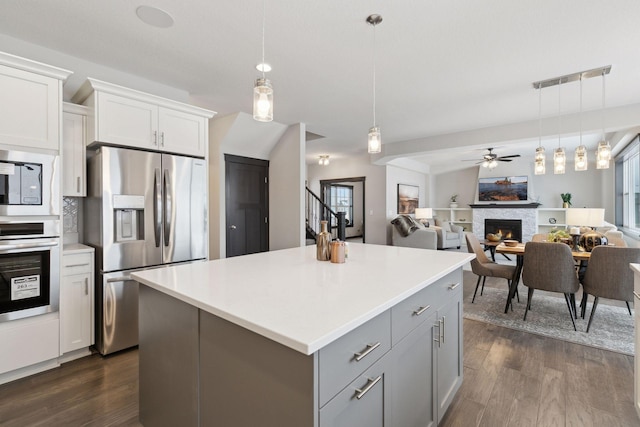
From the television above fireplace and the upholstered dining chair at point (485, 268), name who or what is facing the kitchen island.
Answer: the television above fireplace

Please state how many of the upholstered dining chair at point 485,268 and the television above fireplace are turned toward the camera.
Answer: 1

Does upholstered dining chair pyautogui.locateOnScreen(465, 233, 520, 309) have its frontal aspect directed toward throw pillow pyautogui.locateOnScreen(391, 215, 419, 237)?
no

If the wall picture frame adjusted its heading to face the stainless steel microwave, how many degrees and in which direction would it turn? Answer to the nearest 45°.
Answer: approximately 45° to its right

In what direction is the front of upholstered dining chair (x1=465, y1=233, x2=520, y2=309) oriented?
to the viewer's right

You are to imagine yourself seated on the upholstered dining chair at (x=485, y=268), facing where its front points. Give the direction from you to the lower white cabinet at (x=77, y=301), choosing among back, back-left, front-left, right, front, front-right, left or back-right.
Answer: back-right

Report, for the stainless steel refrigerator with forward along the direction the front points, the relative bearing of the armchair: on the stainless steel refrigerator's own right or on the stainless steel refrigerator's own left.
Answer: on the stainless steel refrigerator's own left

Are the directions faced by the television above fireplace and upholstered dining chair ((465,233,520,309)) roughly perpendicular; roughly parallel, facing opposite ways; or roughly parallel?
roughly perpendicular

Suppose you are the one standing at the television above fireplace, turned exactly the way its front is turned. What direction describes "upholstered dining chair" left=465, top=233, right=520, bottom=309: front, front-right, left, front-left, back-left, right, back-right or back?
front

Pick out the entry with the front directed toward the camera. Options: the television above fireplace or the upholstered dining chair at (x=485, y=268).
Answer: the television above fireplace

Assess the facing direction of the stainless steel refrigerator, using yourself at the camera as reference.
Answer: facing the viewer and to the right of the viewer

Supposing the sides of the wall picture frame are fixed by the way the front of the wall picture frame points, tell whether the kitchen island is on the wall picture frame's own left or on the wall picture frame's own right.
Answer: on the wall picture frame's own right

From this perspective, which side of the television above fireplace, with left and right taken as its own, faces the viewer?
front

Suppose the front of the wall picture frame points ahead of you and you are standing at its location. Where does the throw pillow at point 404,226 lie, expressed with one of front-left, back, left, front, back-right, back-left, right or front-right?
front-right

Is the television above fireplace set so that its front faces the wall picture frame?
no

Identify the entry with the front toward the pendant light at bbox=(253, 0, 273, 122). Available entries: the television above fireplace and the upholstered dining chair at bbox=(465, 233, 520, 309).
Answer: the television above fireplace
